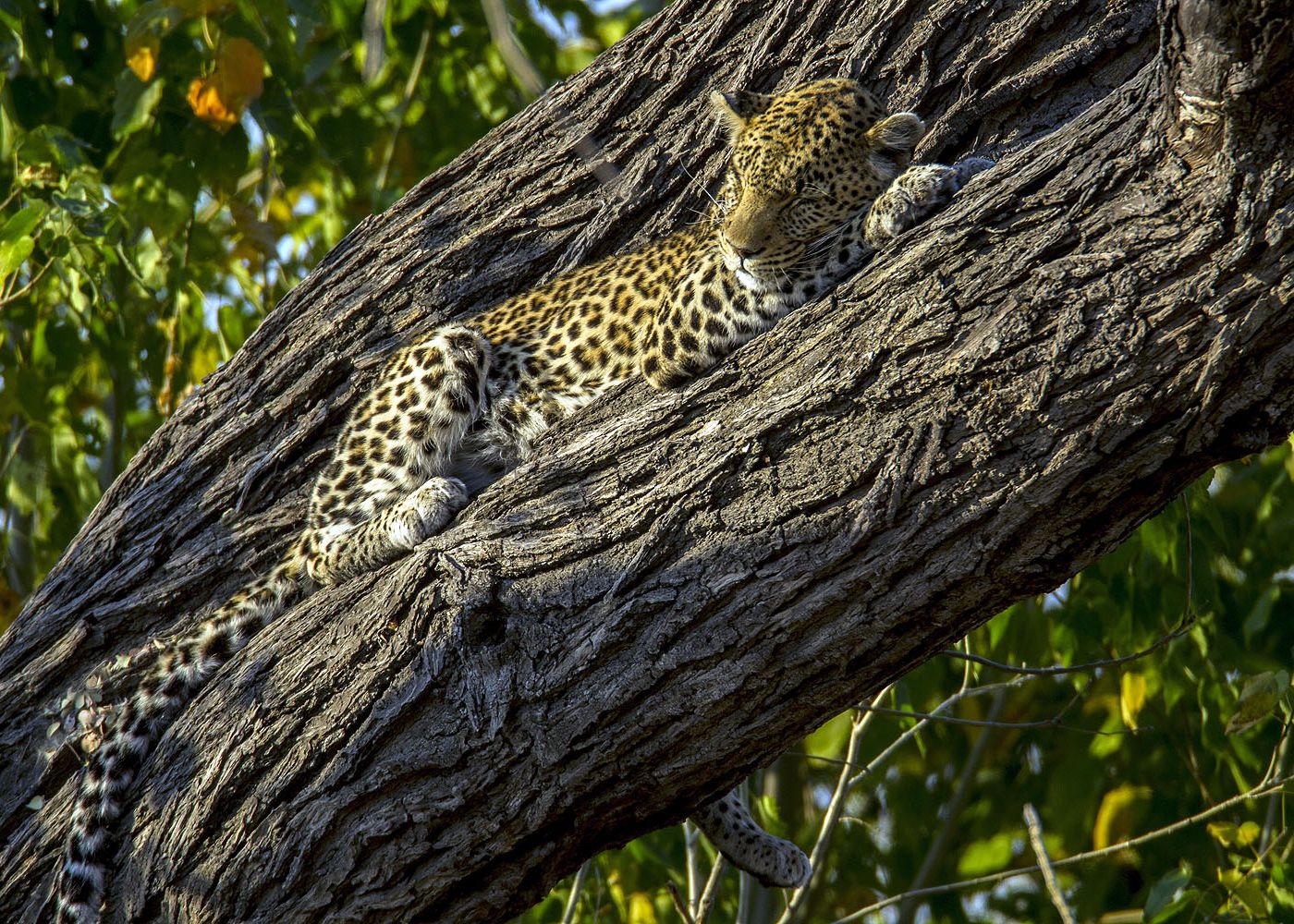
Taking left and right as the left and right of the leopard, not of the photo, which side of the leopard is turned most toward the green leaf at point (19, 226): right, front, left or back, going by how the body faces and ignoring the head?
back

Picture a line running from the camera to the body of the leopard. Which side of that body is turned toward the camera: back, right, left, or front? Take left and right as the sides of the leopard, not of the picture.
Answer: right

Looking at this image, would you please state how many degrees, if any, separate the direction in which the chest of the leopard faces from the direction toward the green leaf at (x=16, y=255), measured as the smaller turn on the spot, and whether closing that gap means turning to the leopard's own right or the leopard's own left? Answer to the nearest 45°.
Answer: approximately 180°
